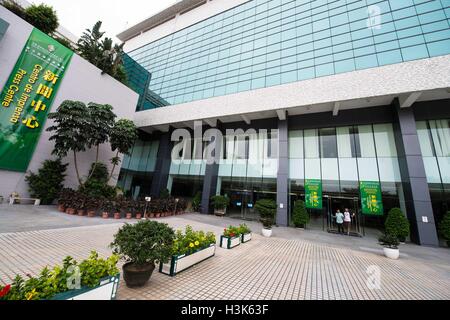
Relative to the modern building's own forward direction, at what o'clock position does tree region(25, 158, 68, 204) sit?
The tree is roughly at 1 o'clock from the modern building.

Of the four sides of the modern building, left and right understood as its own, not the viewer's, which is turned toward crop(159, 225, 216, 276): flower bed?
front

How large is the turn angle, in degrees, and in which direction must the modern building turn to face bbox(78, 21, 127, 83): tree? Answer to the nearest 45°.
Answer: approximately 45° to its right

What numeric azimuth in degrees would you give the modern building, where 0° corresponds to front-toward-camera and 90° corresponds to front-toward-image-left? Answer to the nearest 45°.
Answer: approximately 45°

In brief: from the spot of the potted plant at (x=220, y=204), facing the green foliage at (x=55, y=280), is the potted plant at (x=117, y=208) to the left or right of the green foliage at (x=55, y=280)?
right

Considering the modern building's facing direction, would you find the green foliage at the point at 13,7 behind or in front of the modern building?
in front

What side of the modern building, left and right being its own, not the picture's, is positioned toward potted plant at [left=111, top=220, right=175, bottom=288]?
front

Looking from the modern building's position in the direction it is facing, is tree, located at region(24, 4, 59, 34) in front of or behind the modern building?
in front
